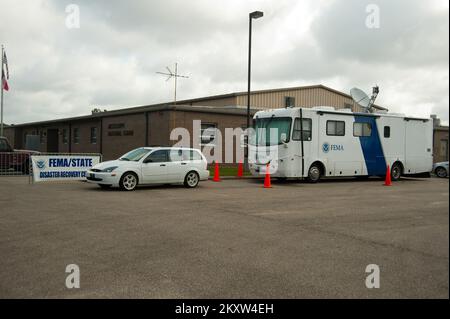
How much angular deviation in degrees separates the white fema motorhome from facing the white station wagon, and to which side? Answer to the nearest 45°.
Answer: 0° — it already faces it

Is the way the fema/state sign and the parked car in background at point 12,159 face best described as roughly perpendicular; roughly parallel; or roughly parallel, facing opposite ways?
roughly perpendicular

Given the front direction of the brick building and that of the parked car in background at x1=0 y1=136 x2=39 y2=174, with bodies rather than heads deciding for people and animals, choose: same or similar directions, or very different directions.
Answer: very different directions

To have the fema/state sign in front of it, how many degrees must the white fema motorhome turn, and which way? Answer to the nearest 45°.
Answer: approximately 45° to its right

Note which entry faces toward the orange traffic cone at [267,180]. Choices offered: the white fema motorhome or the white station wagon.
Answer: the white fema motorhome

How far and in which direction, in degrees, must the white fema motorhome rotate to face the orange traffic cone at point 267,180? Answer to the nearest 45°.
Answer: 0° — it already faces it
